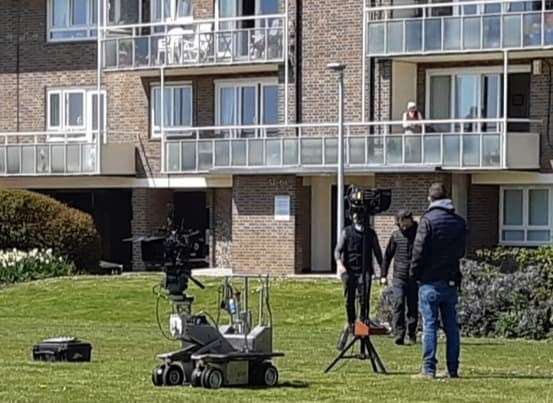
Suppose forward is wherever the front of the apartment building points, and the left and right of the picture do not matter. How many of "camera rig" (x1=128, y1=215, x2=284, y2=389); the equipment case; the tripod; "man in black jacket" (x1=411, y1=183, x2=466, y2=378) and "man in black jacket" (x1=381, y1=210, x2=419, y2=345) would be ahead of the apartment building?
5

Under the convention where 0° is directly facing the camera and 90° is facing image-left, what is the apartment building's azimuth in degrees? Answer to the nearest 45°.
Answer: approximately 0°

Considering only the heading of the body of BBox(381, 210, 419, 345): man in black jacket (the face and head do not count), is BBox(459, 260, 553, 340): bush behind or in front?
behind

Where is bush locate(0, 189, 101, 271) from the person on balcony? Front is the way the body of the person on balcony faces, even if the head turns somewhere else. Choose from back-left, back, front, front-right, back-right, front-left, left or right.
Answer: right

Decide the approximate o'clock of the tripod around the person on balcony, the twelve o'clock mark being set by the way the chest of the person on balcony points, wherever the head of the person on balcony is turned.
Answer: The tripod is roughly at 12 o'clock from the person on balcony.

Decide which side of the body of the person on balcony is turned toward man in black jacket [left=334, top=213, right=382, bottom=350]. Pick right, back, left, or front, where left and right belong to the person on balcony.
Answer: front

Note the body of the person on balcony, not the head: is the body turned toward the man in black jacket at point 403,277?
yes

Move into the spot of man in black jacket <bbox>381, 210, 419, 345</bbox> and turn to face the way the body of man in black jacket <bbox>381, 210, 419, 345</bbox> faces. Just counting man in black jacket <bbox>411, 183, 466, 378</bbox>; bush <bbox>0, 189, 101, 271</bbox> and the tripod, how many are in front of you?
2

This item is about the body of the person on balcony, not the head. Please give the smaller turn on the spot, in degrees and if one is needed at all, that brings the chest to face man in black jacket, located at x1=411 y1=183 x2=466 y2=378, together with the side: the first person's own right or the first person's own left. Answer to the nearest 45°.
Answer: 0° — they already face them

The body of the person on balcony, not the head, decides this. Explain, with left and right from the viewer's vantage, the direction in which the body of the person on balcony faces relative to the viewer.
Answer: facing the viewer
